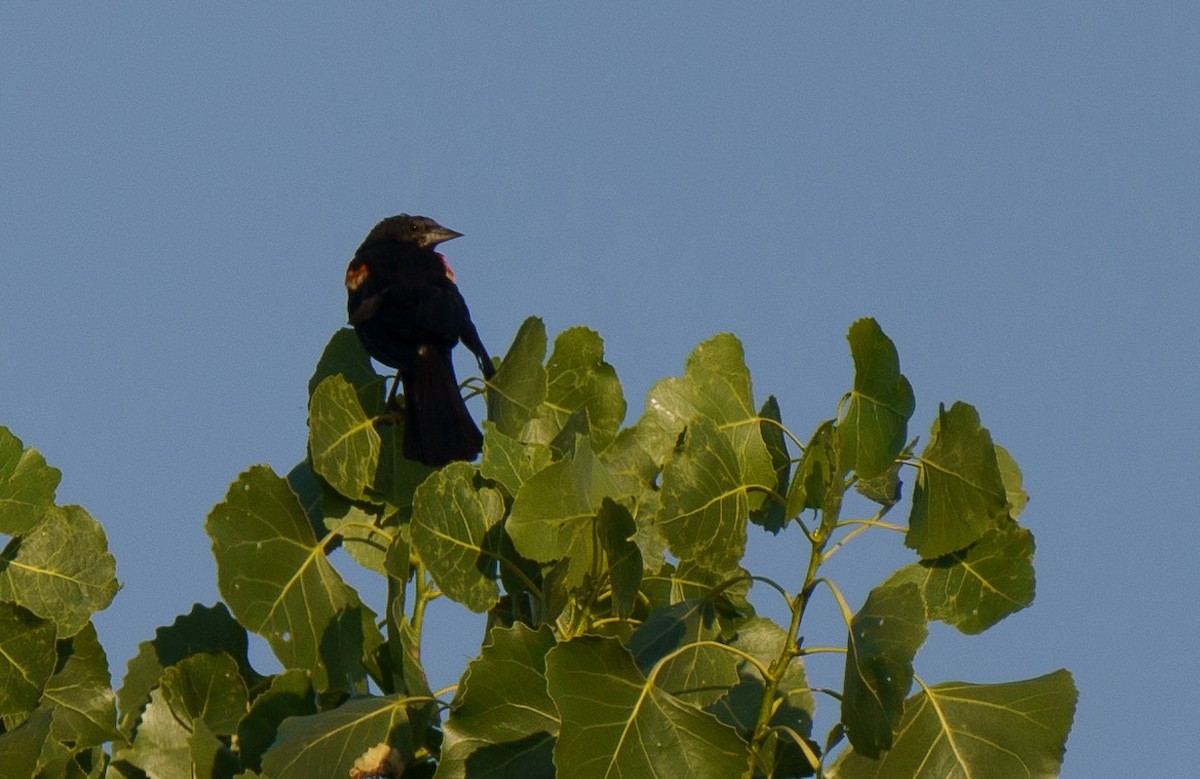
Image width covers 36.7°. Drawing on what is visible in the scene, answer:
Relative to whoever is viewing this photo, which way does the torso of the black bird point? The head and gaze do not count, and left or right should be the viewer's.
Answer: facing away from the viewer
